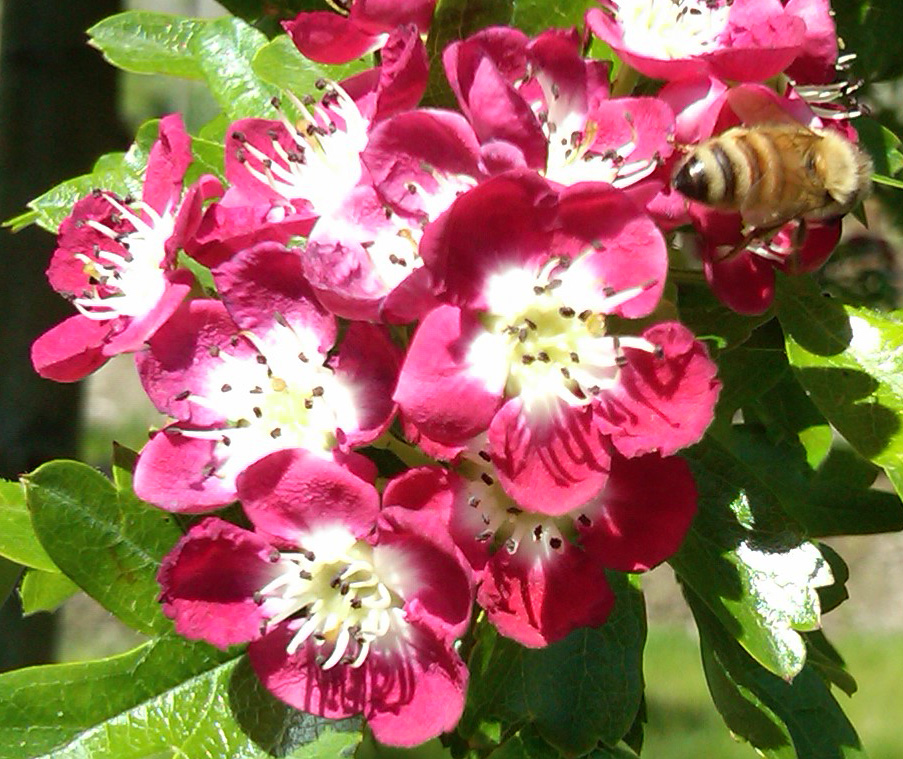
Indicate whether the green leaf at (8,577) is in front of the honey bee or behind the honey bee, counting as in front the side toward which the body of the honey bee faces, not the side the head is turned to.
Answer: behind

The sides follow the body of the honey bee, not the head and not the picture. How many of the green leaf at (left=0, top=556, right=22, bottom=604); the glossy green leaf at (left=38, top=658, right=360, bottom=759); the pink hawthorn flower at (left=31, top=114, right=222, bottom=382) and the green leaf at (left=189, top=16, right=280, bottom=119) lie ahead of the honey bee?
0

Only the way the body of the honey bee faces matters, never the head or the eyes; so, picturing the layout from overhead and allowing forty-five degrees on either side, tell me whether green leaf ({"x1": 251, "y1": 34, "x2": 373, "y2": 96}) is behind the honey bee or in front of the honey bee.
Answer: behind

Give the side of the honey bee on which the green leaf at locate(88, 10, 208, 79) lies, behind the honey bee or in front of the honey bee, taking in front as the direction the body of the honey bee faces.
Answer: behind

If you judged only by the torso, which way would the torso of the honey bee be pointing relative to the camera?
to the viewer's right

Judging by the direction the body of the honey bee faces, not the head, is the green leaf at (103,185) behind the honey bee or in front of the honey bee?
behind

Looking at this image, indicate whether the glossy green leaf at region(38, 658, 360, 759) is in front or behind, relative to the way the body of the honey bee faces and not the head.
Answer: behind

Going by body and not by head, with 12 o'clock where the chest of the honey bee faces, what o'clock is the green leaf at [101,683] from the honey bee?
The green leaf is roughly at 5 o'clock from the honey bee.
